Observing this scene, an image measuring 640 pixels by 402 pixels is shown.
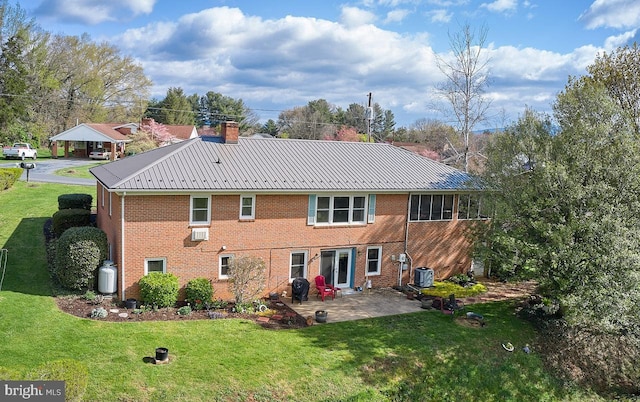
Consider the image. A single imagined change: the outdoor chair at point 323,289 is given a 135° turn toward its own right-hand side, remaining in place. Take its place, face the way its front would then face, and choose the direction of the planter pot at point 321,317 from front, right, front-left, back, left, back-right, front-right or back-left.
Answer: left

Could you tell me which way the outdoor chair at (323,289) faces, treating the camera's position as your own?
facing the viewer and to the right of the viewer

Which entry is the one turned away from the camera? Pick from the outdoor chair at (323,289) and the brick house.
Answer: the brick house

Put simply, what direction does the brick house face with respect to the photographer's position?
facing away from the viewer

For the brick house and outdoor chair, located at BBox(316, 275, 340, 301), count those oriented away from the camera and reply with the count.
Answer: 1

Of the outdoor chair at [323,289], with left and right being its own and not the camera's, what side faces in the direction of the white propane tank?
right

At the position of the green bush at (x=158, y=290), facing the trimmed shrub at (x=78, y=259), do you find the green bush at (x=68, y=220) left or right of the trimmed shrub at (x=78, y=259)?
right

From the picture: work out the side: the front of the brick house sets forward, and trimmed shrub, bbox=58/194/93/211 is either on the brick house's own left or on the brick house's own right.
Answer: on the brick house's own left

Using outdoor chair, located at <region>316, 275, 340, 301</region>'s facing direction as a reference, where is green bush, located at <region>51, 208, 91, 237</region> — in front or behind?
behind

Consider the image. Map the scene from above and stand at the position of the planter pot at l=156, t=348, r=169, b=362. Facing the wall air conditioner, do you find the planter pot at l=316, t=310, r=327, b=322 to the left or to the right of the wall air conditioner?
right
